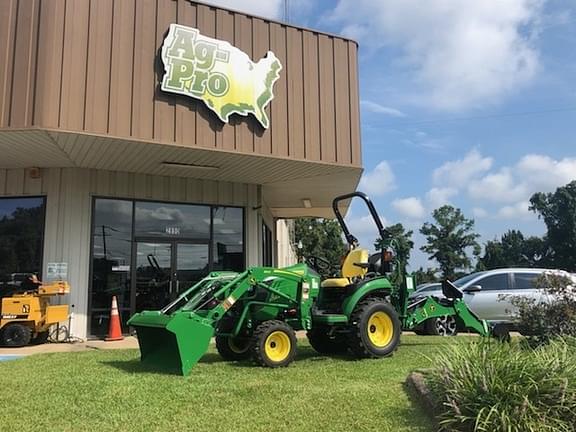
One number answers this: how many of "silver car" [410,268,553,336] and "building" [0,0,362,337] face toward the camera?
1

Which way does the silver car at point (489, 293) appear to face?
to the viewer's left

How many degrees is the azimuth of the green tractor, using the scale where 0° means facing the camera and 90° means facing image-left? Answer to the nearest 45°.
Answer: approximately 45°

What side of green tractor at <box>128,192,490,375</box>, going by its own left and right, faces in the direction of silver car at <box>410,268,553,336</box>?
back

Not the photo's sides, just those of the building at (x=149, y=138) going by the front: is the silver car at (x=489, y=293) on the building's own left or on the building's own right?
on the building's own left

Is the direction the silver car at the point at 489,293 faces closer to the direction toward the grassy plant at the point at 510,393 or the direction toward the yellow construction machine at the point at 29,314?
the yellow construction machine

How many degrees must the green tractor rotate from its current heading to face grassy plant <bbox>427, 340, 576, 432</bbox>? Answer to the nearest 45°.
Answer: approximately 90° to its left

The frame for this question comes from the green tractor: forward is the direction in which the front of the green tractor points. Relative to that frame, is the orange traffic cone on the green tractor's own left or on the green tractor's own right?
on the green tractor's own right
